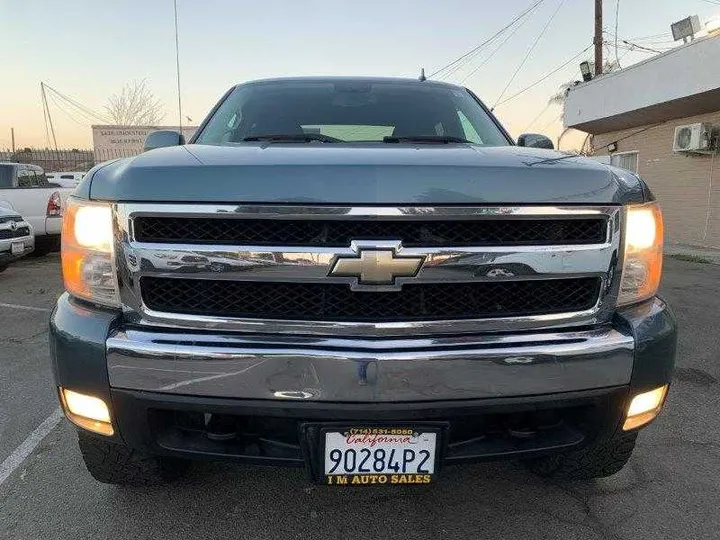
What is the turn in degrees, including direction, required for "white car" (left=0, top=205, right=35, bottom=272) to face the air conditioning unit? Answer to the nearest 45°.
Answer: approximately 45° to its left

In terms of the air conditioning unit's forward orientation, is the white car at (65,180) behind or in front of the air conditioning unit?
in front

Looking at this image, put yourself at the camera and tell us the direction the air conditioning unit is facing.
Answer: facing the viewer and to the left of the viewer

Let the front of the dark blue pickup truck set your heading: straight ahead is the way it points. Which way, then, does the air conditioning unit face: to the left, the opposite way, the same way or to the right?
to the right

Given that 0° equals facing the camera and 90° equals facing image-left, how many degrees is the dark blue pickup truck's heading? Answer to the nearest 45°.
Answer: approximately 0°

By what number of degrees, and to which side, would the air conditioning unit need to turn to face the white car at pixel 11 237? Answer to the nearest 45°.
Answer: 0° — it already faces it

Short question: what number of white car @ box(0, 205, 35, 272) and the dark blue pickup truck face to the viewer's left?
0

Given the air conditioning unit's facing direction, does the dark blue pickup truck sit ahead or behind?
ahead

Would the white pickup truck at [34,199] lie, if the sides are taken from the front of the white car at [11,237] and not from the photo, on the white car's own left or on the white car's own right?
on the white car's own left

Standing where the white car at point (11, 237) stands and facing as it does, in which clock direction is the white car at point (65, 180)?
the white car at point (65, 180) is roughly at 8 o'clock from the white car at point (11, 237).

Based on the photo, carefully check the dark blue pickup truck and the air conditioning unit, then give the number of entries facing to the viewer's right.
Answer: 0

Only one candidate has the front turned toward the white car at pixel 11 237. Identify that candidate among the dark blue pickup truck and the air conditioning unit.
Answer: the air conditioning unit

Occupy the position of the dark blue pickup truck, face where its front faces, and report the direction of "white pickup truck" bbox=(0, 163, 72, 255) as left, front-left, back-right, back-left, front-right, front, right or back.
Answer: back-right
